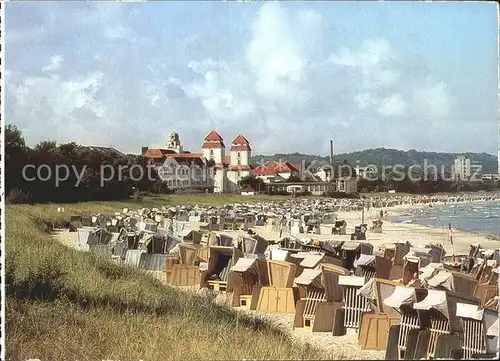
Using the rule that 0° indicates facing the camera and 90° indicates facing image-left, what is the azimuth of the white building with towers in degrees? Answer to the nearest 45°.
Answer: approximately 315°
